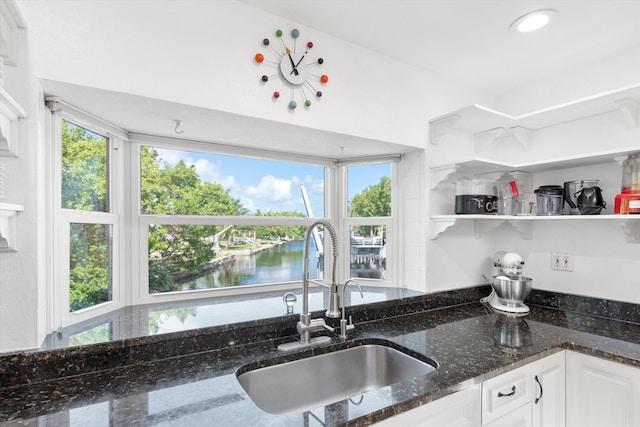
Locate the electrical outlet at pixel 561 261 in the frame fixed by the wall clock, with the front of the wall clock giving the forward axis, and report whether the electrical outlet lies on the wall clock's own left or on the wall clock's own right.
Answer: on the wall clock's own left

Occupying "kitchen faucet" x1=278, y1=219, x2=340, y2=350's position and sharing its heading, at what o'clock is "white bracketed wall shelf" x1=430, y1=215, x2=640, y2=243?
The white bracketed wall shelf is roughly at 10 o'clock from the kitchen faucet.

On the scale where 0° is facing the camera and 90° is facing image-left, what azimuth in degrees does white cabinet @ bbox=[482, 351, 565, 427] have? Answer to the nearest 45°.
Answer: approximately 315°

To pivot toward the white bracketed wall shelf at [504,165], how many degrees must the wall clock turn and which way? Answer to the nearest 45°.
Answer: approximately 45° to its left

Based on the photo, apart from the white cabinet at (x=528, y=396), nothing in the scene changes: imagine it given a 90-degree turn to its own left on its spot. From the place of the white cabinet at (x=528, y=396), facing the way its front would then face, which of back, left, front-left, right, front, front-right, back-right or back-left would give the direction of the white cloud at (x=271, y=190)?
back-left

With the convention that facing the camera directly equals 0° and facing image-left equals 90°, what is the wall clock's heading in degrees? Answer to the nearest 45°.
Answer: approximately 315°
